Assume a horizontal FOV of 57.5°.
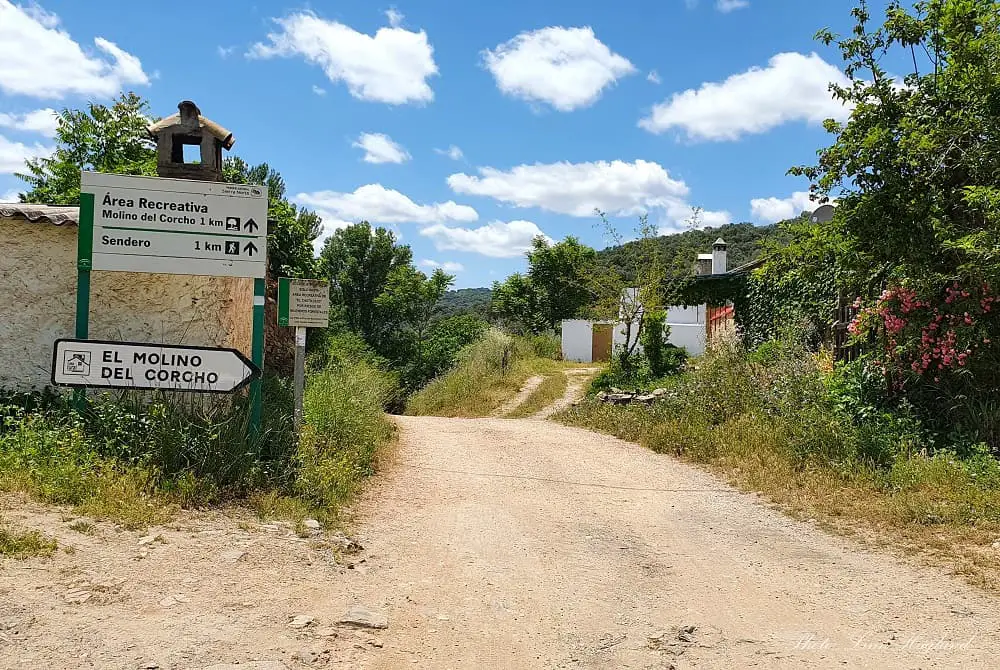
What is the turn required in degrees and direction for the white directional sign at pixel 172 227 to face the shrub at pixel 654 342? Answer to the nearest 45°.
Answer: approximately 135° to its left

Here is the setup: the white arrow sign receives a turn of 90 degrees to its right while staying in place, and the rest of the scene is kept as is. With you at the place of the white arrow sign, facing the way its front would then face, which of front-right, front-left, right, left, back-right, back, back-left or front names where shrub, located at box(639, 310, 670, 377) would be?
back-right

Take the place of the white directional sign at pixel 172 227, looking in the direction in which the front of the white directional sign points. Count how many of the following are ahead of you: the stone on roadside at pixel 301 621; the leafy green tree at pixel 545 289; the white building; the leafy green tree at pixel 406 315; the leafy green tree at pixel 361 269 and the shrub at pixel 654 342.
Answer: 1

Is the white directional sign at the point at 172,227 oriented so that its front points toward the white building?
no

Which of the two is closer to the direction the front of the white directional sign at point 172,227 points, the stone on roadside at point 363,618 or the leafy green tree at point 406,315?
the stone on roadside

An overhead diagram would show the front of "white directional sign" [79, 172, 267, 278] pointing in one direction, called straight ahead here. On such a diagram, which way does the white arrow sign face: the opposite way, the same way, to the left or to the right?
the same way

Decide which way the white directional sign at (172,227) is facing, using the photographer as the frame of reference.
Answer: facing the viewer

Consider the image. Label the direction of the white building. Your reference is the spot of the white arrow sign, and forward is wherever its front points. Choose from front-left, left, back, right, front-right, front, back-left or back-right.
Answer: back-left

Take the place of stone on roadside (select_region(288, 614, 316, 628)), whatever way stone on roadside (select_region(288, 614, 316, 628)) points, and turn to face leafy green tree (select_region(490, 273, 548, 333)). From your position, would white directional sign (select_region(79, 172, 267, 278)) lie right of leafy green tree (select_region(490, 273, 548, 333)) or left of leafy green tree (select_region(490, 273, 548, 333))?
left

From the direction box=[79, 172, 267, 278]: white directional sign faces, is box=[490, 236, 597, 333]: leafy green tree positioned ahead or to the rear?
to the rear

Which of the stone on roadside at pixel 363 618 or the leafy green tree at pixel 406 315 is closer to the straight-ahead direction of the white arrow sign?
the stone on roadside

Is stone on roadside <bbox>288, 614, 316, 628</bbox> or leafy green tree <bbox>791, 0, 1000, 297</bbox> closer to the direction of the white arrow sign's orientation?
the stone on roadside

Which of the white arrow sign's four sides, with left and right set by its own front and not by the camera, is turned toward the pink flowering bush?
left

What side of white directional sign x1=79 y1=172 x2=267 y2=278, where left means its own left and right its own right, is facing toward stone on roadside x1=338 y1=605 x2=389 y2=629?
front

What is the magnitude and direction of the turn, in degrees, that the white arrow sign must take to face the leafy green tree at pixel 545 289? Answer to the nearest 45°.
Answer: approximately 135° to its left

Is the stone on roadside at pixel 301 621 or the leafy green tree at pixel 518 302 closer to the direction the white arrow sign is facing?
the stone on roadside

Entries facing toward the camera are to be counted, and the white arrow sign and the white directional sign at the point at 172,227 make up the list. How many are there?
2
